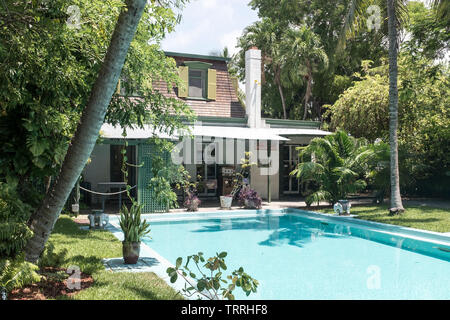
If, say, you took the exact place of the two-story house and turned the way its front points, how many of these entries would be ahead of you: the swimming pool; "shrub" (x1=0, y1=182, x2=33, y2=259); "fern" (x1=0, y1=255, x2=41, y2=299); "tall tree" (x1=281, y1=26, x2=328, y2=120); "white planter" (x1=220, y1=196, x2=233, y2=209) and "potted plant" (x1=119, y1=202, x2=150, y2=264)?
5

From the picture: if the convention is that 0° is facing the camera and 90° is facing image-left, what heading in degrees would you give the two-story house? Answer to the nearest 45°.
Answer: approximately 0°

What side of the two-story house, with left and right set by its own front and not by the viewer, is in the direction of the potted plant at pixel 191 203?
front

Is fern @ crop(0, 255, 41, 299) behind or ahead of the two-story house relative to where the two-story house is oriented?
ahead

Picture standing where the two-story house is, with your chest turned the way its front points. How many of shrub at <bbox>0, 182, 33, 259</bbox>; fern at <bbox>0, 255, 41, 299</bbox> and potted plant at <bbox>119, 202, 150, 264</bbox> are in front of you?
3

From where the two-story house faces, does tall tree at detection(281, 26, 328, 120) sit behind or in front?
behind

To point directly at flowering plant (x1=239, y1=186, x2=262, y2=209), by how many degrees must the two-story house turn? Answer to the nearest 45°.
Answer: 0° — it already faces it

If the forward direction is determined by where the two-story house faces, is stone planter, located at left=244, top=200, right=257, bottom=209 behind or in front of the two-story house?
in front

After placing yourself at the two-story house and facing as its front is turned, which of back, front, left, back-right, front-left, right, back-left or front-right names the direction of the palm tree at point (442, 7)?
front-left

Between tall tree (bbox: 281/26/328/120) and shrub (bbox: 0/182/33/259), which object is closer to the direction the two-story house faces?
the shrub

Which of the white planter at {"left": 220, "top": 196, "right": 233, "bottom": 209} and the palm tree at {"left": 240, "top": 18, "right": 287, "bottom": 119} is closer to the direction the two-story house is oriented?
the white planter

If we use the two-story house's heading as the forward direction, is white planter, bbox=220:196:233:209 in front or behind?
in front

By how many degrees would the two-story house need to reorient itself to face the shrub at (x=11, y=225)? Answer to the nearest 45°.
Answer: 0° — it already faces it
